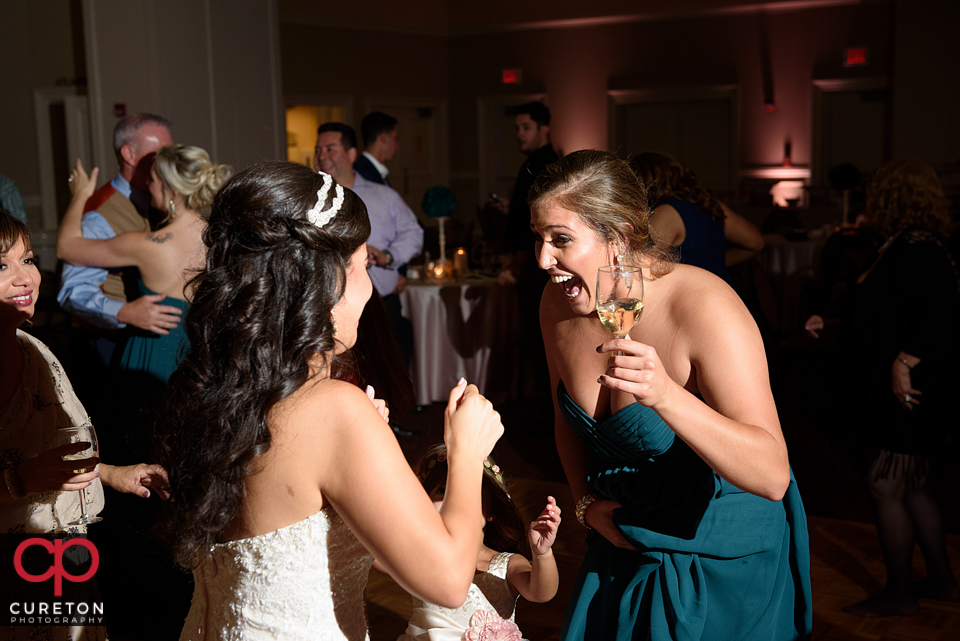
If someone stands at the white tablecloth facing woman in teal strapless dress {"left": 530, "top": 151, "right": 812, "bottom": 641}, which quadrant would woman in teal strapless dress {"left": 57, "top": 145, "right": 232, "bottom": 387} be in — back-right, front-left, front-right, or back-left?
front-right

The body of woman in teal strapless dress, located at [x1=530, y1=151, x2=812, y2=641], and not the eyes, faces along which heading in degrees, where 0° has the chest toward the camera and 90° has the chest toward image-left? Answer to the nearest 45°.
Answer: approximately 45°

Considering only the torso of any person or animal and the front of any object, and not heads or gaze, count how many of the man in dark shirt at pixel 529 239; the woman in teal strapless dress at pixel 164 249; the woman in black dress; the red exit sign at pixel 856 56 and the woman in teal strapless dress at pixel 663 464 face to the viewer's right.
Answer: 0

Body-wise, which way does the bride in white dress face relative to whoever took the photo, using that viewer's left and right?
facing away from the viewer and to the right of the viewer

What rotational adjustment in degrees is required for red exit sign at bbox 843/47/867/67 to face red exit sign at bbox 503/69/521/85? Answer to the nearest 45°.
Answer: approximately 90° to its right

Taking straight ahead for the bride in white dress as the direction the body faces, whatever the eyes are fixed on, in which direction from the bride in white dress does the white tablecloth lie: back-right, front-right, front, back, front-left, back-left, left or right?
front-left

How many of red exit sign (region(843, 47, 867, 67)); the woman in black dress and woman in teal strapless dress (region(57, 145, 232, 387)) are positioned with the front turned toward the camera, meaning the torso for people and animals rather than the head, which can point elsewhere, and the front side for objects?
1

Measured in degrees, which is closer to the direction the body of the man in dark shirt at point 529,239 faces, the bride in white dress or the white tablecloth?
the bride in white dress

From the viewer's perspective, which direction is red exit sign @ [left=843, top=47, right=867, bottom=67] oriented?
toward the camera

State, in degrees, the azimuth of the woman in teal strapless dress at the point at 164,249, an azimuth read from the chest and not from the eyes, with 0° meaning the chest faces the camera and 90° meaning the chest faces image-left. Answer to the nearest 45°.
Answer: approximately 135°

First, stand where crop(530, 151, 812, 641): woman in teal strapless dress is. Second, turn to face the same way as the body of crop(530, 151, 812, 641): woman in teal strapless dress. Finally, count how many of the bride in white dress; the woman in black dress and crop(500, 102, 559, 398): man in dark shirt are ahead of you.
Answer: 1

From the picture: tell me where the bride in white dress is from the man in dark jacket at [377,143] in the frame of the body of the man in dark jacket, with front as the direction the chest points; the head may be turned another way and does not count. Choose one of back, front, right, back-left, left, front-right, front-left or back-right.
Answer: right
